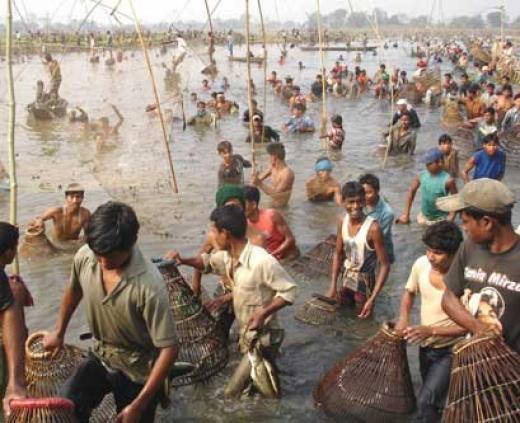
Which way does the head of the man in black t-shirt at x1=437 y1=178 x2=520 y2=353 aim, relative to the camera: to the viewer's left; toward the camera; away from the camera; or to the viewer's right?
to the viewer's left

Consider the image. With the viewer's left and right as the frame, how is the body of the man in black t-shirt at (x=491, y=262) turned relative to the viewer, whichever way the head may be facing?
facing the viewer and to the left of the viewer

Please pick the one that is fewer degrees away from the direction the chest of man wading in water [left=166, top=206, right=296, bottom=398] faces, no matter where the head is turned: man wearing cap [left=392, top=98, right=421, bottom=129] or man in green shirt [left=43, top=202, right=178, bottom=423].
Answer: the man in green shirt

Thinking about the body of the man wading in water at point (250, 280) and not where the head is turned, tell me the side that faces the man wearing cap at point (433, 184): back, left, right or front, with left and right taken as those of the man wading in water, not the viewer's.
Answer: back

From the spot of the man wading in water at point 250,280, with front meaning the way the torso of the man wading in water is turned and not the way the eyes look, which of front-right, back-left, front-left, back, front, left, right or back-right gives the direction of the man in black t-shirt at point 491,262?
left

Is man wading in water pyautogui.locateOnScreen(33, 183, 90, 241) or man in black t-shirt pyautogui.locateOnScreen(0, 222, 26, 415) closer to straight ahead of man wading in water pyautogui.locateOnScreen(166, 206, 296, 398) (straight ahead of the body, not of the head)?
the man in black t-shirt
